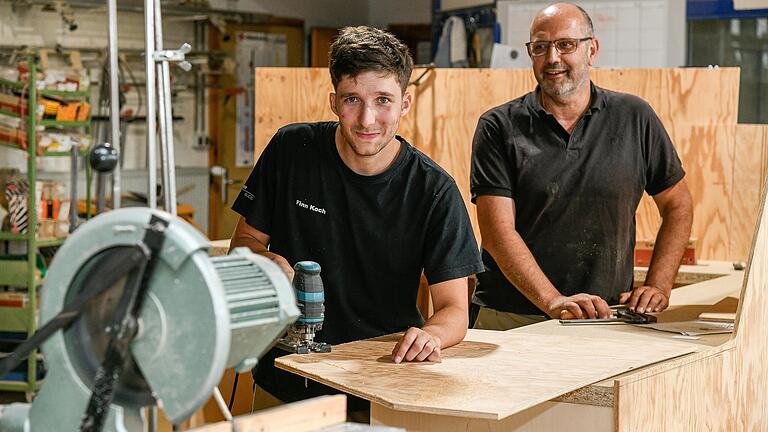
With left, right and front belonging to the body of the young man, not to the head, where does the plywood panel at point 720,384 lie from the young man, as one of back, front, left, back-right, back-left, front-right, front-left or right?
left

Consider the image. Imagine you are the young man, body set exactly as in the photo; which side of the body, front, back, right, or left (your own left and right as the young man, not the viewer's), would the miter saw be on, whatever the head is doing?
front

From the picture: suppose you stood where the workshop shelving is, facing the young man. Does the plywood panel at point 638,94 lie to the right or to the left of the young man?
left

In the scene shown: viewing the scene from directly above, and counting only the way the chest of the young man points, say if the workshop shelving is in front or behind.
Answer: behind

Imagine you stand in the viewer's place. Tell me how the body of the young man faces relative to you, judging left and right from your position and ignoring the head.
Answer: facing the viewer

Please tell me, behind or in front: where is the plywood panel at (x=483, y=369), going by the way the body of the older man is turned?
in front

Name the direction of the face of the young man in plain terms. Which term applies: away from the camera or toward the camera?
toward the camera

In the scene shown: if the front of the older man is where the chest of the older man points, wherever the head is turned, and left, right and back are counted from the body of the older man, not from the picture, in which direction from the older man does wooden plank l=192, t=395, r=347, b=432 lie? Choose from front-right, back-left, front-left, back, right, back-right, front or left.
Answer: front

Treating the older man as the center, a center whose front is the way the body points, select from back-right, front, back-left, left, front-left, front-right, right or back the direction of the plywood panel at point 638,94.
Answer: back

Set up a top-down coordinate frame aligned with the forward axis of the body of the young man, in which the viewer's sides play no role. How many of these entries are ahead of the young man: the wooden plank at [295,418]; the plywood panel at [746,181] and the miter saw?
2

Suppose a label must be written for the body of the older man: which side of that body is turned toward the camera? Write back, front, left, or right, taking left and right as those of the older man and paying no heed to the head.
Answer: front

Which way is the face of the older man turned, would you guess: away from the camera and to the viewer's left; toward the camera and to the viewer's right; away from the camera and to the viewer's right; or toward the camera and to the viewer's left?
toward the camera and to the viewer's left

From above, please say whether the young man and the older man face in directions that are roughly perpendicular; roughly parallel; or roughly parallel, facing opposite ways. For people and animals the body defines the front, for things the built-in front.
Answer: roughly parallel

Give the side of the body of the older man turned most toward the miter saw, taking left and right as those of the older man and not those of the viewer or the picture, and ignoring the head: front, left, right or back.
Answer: front

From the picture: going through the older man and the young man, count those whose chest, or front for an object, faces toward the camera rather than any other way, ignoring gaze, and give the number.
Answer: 2

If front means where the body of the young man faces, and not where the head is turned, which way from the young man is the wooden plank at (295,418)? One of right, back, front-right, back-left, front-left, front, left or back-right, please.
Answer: front
